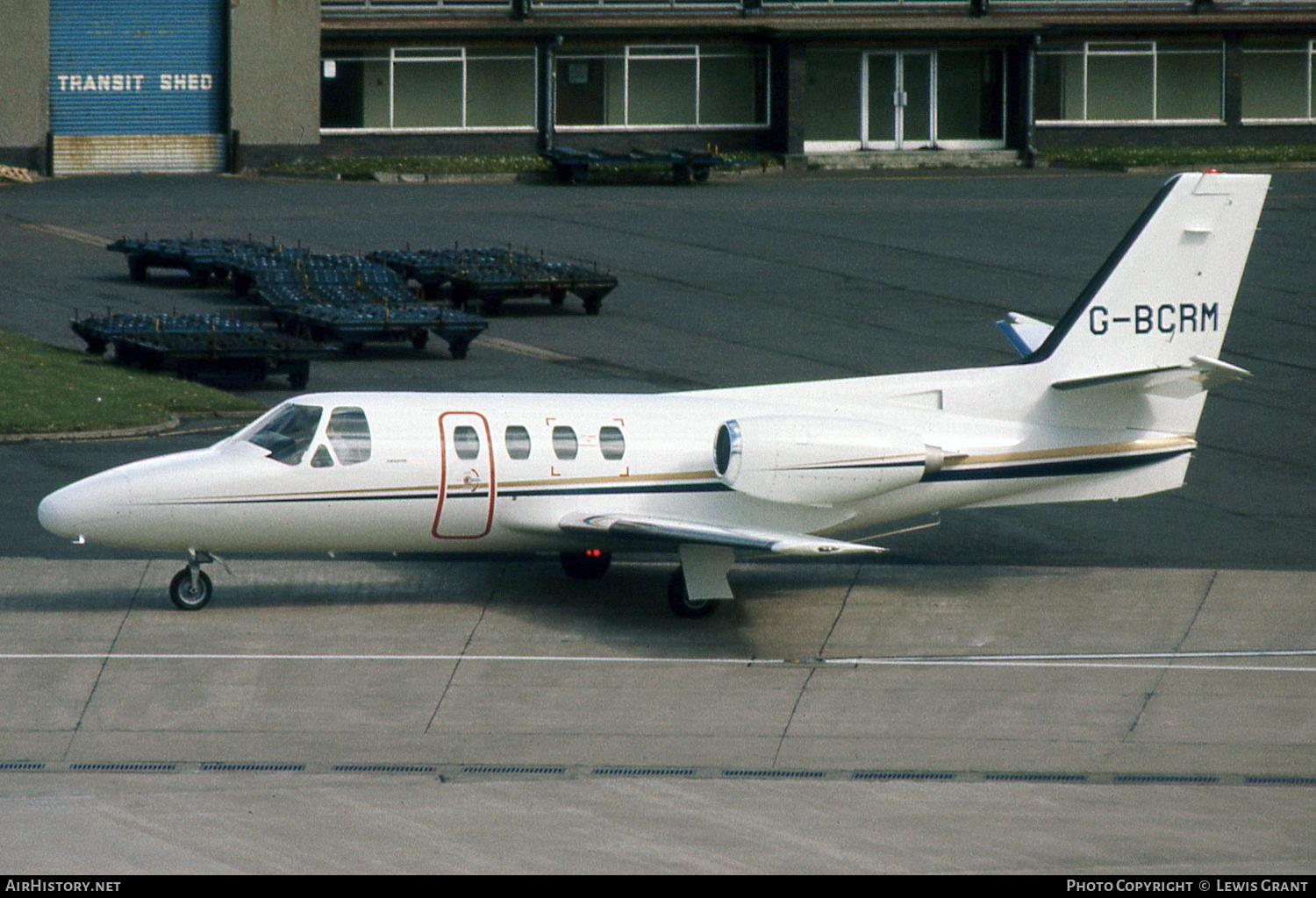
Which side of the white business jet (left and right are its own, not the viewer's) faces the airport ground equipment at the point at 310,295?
right

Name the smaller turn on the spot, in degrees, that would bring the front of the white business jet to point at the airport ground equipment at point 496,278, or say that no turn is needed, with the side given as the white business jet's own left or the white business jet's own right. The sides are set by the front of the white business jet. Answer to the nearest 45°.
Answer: approximately 90° to the white business jet's own right

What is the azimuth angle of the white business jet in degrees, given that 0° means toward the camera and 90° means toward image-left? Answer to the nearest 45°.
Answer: approximately 90°

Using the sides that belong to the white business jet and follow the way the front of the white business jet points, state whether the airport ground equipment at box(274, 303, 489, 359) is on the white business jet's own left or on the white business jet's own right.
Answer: on the white business jet's own right
